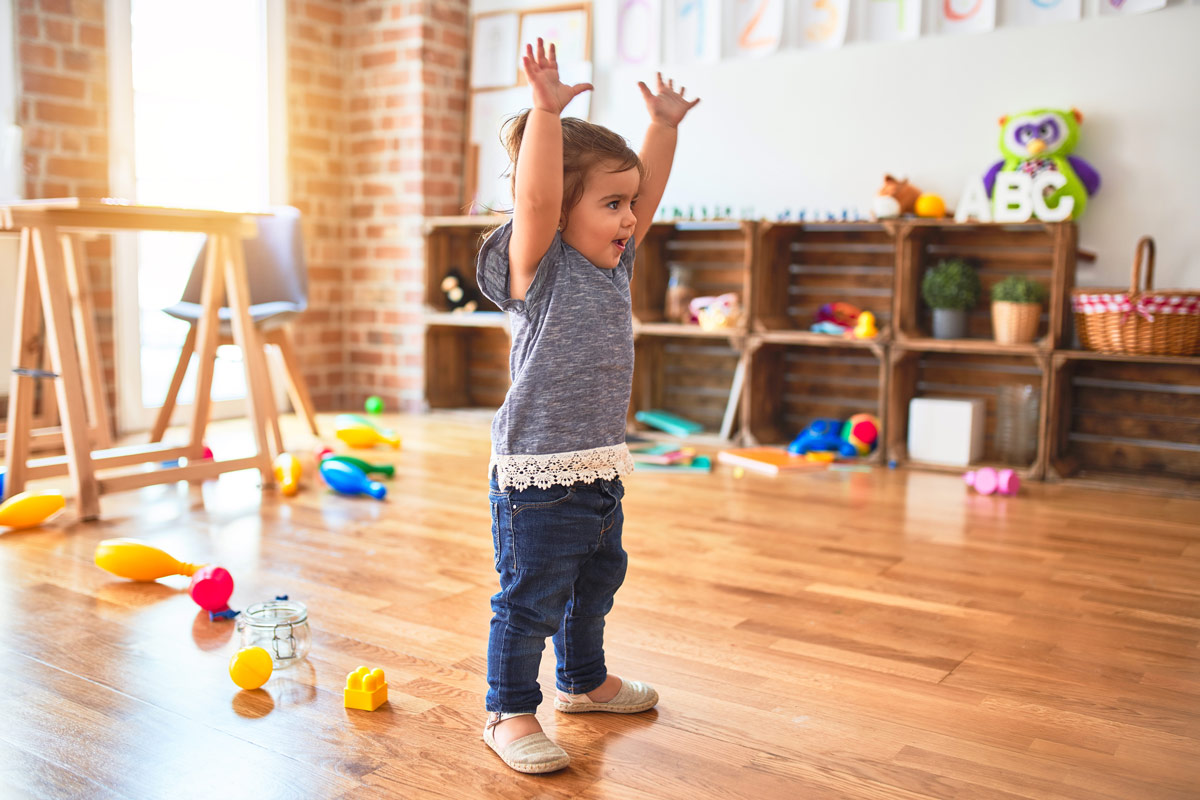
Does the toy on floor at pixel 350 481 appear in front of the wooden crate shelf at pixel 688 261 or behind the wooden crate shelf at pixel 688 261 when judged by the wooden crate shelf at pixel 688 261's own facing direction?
in front

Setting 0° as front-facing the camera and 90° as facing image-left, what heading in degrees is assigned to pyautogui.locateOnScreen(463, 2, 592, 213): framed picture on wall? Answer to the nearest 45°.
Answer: approximately 45°

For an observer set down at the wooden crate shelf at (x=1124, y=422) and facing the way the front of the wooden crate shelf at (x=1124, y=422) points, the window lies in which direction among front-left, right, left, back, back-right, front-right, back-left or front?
right

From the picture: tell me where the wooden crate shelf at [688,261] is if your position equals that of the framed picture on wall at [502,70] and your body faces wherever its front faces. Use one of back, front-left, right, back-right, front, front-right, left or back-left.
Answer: left

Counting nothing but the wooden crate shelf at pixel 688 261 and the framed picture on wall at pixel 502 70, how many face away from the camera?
0

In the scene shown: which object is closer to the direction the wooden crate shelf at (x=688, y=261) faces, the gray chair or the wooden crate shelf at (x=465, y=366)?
the gray chair

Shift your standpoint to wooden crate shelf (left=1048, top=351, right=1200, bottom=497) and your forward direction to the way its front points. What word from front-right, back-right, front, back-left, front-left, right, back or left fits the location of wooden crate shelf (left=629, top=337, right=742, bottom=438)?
right

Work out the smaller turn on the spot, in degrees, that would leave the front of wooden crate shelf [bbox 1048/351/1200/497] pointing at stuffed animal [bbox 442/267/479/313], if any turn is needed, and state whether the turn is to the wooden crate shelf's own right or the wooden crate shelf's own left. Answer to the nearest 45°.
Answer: approximately 90° to the wooden crate shelf's own right

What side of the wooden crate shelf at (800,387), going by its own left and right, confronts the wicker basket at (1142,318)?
left

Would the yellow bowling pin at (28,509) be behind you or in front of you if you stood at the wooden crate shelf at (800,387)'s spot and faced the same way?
in front

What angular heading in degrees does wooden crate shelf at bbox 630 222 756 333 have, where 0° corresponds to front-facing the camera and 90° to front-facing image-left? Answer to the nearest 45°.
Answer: approximately 45°

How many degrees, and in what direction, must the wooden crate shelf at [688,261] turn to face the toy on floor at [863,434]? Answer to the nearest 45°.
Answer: approximately 90° to its left

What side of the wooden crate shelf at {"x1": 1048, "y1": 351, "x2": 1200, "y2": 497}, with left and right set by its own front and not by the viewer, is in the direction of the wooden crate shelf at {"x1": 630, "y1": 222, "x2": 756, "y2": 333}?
right

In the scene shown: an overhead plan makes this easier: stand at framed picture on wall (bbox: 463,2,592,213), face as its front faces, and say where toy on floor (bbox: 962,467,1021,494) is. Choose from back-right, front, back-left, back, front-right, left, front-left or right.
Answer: left
